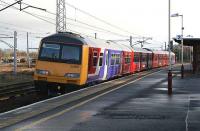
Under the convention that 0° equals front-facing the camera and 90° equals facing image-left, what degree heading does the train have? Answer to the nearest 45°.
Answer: approximately 45°
